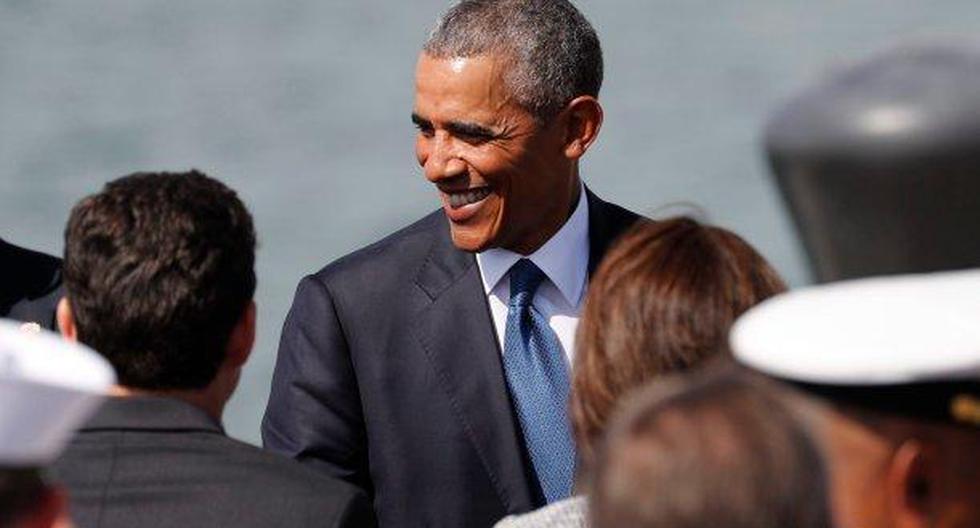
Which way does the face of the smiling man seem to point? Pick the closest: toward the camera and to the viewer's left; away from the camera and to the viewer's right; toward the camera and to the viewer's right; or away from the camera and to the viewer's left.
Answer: toward the camera and to the viewer's left

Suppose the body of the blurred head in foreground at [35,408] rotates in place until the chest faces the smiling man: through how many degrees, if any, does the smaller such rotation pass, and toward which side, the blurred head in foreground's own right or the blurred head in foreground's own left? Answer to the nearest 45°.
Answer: approximately 45° to the blurred head in foreground's own right

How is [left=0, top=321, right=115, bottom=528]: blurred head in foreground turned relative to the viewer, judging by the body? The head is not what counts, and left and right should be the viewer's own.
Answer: facing away from the viewer
